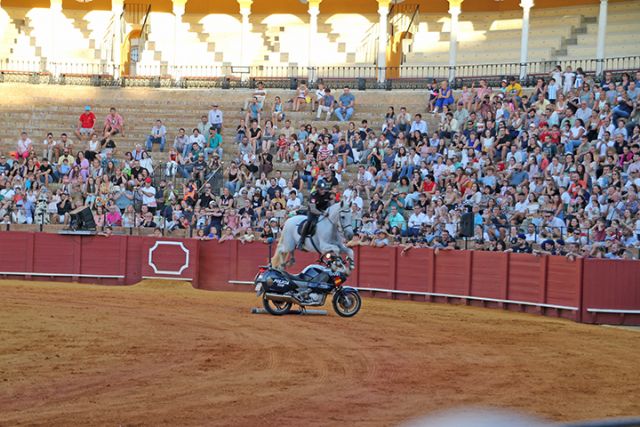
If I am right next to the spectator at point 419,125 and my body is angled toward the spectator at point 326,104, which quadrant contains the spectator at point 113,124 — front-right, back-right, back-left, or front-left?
front-left

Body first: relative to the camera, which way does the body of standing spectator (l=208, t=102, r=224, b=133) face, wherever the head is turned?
toward the camera

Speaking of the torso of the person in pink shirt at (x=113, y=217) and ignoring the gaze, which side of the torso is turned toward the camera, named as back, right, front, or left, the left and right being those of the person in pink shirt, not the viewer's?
front

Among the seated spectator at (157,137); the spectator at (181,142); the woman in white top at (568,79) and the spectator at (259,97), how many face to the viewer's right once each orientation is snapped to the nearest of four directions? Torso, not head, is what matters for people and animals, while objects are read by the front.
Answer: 0

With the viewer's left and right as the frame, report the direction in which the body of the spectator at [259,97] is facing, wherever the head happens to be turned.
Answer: facing the viewer and to the left of the viewer

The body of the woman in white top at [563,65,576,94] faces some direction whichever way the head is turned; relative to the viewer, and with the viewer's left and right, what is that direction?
facing the viewer

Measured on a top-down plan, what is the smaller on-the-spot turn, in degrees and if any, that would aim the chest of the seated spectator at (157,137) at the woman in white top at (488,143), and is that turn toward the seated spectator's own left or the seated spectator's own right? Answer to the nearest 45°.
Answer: approximately 45° to the seated spectator's own left

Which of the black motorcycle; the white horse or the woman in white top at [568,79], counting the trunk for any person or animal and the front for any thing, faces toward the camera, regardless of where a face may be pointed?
the woman in white top

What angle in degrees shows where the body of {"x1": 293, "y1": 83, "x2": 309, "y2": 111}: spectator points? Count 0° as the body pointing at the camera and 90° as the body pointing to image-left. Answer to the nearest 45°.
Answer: approximately 45°

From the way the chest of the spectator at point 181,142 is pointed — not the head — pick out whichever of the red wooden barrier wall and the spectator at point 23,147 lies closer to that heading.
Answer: the red wooden barrier wall

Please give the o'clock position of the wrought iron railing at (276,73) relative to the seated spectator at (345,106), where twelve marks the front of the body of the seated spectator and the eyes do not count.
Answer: The wrought iron railing is roughly at 5 o'clock from the seated spectator.

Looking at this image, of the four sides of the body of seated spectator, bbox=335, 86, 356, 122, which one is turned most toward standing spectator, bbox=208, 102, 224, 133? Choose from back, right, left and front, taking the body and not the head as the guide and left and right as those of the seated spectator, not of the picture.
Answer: right

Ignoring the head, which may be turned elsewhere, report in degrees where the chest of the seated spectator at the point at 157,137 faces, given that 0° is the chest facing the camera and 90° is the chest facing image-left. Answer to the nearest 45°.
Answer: approximately 0°

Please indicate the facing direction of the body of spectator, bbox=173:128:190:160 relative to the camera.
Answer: toward the camera

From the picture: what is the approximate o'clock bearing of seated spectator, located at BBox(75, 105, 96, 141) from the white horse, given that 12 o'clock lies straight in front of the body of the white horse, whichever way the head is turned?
The seated spectator is roughly at 8 o'clock from the white horse.

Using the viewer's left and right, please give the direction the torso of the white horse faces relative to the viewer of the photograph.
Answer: facing to the right of the viewer
